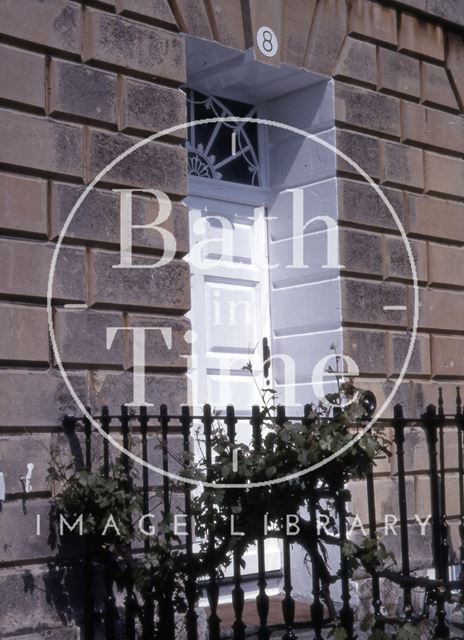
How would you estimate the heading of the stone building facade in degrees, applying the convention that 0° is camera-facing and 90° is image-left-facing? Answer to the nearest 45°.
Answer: approximately 315°
